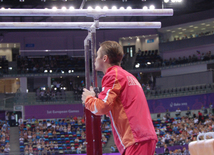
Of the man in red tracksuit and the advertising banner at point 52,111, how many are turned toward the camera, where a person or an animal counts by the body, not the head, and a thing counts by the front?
1

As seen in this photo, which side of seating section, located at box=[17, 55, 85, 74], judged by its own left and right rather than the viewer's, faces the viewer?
front

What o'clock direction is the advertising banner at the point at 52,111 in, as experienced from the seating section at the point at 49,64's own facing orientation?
The advertising banner is roughly at 12 o'clock from the seating section.

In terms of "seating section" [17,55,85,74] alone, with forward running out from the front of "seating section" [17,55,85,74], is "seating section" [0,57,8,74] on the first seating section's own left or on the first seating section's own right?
on the first seating section's own right

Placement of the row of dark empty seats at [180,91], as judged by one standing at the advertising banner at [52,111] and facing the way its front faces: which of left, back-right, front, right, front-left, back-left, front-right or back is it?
left

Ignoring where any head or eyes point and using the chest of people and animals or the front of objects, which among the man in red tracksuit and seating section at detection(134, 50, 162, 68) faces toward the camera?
the seating section

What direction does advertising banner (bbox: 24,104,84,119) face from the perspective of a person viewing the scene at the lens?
facing the viewer

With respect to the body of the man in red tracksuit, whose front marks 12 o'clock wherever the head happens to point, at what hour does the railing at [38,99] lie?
The railing is roughly at 1 o'clock from the man in red tracksuit.

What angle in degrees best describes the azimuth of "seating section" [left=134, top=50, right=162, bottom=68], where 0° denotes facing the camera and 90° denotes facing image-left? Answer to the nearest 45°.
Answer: approximately 0°

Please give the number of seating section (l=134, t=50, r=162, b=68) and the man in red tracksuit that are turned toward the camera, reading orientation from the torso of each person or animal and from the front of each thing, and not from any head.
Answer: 1

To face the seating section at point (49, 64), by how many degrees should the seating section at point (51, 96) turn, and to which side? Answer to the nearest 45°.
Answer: approximately 180°

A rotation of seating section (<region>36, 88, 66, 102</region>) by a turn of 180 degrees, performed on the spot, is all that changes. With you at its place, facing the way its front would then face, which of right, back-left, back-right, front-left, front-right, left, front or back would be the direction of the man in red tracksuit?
back

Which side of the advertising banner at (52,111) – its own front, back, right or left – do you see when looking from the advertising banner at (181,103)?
left

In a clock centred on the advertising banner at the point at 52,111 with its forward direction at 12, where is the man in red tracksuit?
The man in red tracksuit is roughly at 12 o'clock from the advertising banner.

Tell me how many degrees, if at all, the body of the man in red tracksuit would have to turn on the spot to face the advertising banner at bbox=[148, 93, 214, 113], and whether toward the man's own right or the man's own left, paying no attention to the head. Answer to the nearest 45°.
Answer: approximately 45° to the man's own right
